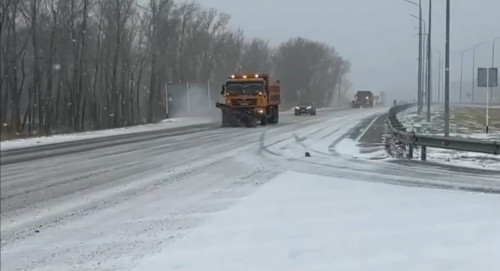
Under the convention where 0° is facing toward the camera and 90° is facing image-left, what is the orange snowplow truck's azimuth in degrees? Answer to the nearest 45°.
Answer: approximately 0°
